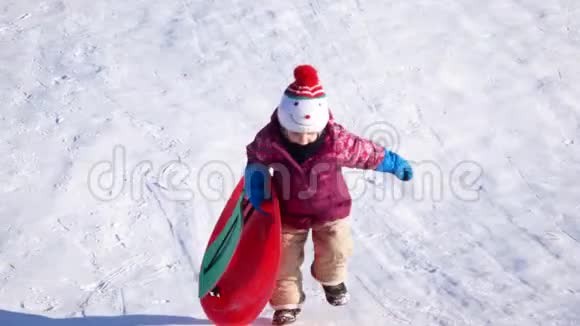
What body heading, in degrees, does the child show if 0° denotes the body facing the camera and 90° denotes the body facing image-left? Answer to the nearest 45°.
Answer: approximately 0°
